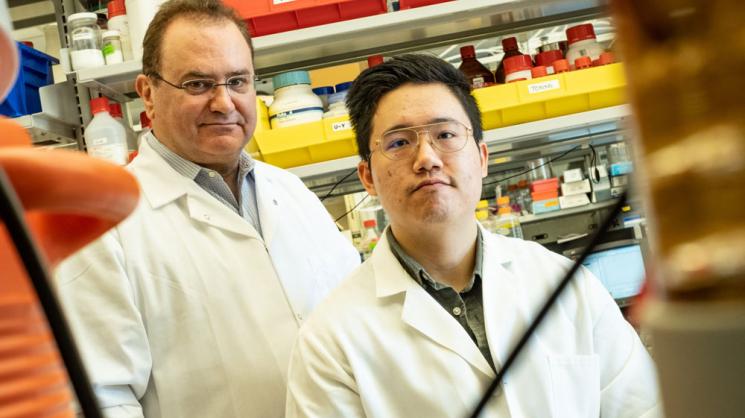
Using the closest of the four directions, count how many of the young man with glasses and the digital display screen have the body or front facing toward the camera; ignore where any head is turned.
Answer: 2

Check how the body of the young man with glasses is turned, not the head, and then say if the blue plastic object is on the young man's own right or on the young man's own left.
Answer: on the young man's own right

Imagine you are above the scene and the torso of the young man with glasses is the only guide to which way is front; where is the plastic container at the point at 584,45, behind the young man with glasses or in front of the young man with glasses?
behind

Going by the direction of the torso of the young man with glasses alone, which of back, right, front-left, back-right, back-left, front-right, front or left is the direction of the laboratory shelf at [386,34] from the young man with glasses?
back

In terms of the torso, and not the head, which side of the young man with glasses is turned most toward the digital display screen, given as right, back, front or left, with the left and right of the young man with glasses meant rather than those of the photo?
back

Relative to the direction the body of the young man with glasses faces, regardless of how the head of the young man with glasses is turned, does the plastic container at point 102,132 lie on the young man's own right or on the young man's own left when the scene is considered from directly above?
on the young man's own right

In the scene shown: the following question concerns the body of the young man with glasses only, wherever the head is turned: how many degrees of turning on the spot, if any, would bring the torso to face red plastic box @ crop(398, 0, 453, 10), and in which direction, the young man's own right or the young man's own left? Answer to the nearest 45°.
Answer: approximately 180°

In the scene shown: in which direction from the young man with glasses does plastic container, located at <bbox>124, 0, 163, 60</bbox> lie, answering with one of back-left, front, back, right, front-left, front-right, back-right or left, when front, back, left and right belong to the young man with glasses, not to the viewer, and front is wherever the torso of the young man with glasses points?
back-right

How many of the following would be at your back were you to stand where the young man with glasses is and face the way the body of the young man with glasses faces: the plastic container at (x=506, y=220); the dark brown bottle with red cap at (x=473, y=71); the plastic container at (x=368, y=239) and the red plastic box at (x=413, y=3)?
4
